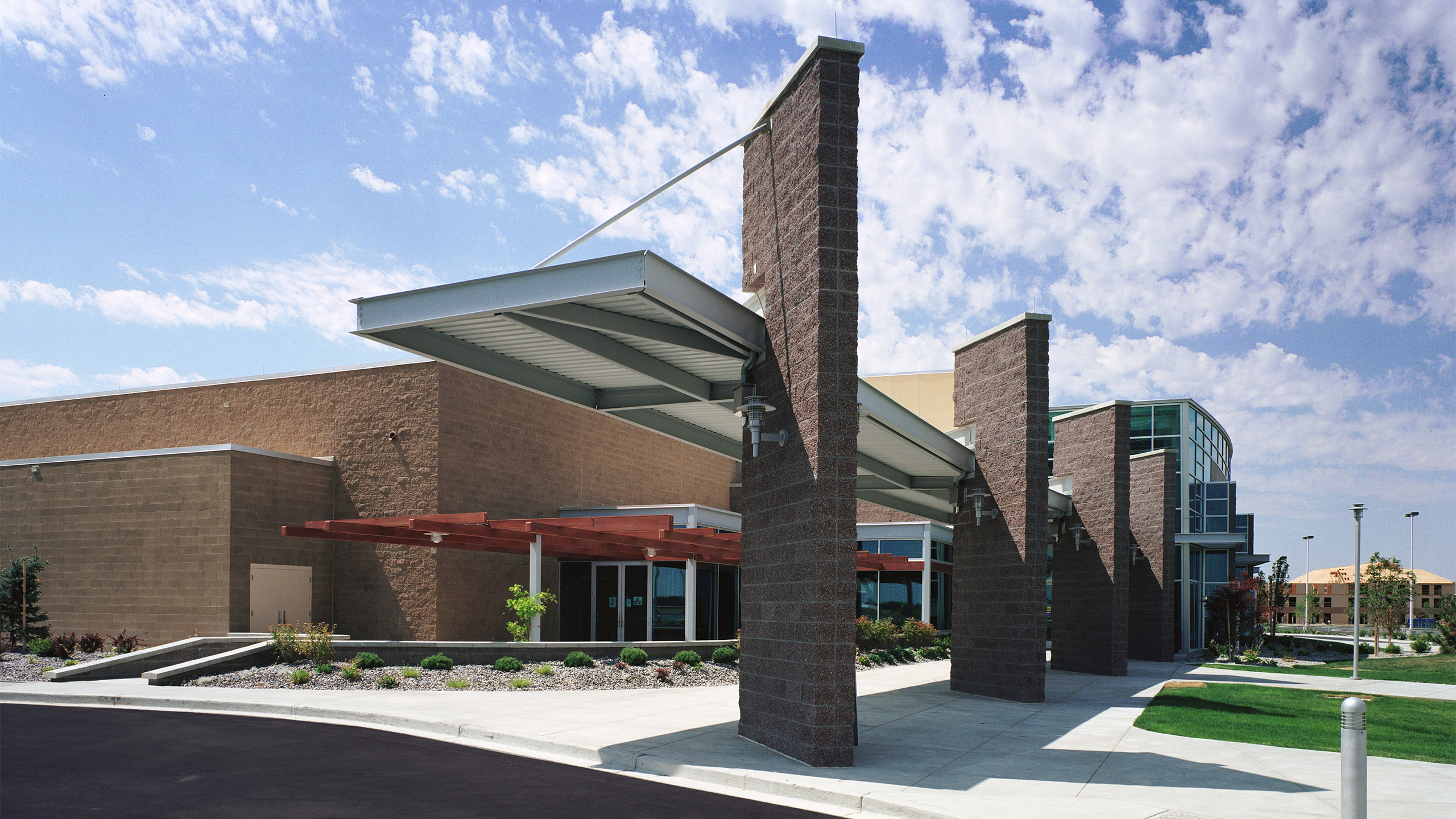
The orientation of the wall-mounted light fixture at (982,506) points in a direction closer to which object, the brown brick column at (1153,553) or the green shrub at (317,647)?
the green shrub

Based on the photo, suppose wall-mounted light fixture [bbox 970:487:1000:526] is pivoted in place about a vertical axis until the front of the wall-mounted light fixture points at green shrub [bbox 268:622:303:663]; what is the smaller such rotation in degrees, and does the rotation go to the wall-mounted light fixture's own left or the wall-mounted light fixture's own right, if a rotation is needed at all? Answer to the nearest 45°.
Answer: approximately 45° to the wall-mounted light fixture's own right

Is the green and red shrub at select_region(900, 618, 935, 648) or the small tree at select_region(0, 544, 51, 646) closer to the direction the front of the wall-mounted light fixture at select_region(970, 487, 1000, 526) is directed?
the small tree

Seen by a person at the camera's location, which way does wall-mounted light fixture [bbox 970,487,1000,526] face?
facing the viewer and to the left of the viewer

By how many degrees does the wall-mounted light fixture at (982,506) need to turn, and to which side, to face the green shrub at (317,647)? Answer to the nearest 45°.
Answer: approximately 45° to its right

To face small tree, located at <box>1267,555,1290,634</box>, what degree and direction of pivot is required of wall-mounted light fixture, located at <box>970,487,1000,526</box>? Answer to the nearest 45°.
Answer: approximately 135° to its right
